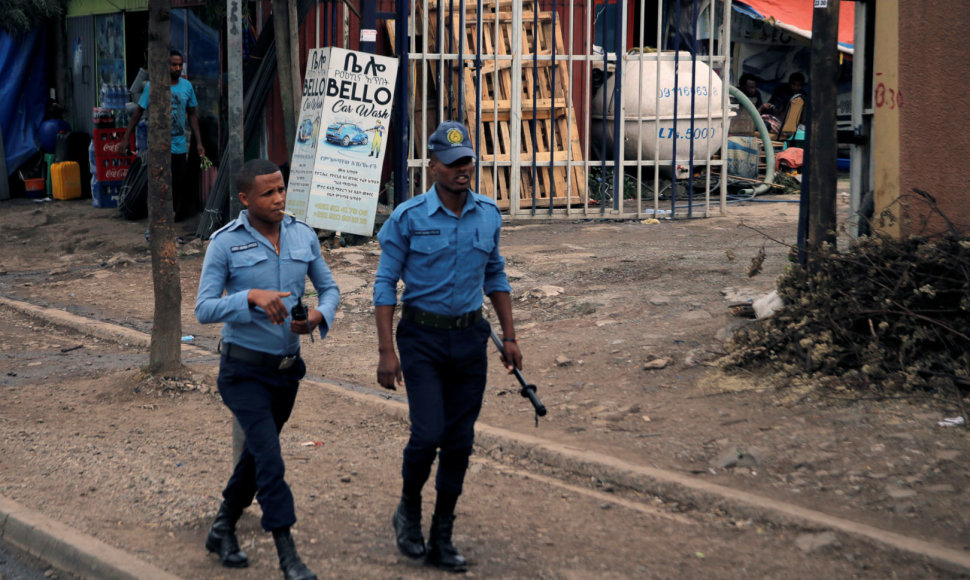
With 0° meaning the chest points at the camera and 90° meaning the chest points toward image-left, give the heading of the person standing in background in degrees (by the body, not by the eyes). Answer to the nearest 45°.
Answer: approximately 0°

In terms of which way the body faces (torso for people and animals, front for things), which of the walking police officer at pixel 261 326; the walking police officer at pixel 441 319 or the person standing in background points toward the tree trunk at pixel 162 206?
the person standing in background

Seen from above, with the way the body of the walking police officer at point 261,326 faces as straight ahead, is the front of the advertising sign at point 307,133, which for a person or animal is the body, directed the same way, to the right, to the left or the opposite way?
to the right

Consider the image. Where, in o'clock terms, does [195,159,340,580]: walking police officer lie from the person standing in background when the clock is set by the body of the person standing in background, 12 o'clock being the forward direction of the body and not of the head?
The walking police officer is roughly at 12 o'clock from the person standing in background.

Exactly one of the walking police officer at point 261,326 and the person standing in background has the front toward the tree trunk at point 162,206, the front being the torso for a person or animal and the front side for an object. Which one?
the person standing in background

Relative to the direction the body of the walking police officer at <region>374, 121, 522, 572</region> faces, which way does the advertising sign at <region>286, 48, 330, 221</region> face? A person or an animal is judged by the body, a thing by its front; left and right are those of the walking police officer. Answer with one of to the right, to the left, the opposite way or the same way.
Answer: to the right
